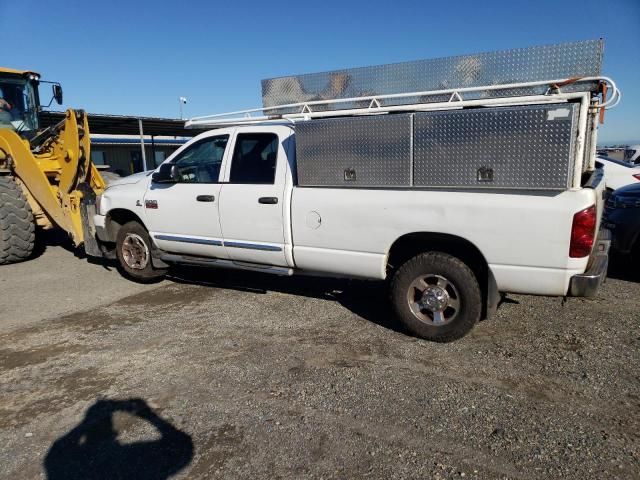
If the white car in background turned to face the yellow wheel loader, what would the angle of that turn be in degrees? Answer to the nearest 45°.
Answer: approximately 45° to its left

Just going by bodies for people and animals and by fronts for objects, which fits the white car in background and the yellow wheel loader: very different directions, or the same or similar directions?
very different directions

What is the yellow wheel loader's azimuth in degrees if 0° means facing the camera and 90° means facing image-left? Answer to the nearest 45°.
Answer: approximately 315°

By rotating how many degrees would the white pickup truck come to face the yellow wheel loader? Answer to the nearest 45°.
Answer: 0° — it already faces it

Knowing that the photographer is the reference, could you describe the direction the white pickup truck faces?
facing away from the viewer and to the left of the viewer

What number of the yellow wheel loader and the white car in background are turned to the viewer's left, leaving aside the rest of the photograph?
1

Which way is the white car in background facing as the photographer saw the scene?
facing to the left of the viewer

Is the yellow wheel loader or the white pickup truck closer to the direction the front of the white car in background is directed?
the yellow wheel loader
